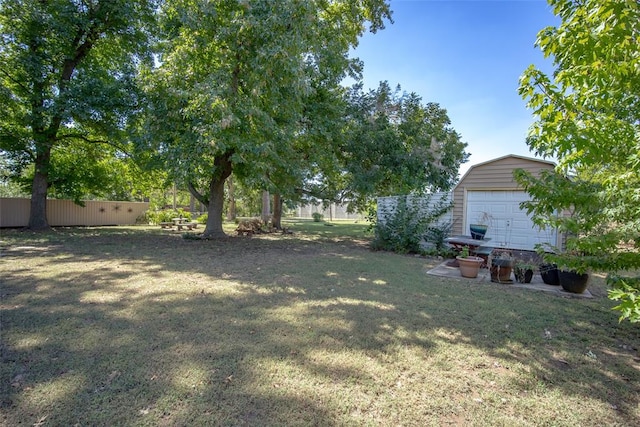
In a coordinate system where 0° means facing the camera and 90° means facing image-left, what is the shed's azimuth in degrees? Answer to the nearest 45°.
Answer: approximately 0°

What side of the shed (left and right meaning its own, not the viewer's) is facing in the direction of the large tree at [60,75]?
right

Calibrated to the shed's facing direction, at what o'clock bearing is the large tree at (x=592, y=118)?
The large tree is roughly at 12 o'clock from the shed.

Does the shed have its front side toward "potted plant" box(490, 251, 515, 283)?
yes

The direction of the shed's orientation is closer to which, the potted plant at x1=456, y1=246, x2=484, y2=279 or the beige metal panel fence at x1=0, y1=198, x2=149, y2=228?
the potted plant

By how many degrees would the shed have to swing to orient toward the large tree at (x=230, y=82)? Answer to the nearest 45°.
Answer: approximately 45° to its right

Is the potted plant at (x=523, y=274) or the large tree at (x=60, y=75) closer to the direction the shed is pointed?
the potted plant

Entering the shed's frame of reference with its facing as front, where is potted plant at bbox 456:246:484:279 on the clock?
The potted plant is roughly at 12 o'clock from the shed.

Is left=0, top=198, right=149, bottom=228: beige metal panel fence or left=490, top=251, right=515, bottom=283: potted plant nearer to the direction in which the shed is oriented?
the potted plant

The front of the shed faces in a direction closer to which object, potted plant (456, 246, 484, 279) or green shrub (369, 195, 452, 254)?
the potted plant
